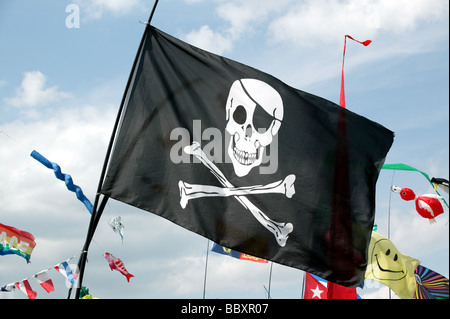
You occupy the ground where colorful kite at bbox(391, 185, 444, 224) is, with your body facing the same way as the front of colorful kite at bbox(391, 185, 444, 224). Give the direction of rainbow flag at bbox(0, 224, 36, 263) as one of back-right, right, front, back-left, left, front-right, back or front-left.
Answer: front-left

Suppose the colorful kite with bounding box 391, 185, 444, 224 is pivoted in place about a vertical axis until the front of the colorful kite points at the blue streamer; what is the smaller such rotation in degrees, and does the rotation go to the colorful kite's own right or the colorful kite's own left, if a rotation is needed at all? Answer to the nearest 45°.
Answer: approximately 45° to the colorful kite's own left

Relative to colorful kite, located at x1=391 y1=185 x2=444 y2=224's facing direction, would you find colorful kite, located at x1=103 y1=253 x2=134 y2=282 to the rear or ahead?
ahead

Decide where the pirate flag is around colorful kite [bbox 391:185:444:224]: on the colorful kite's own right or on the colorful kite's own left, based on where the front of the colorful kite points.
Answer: on the colorful kite's own left

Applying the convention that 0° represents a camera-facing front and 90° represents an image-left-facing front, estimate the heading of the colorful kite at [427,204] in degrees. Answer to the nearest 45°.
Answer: approximately 90°
